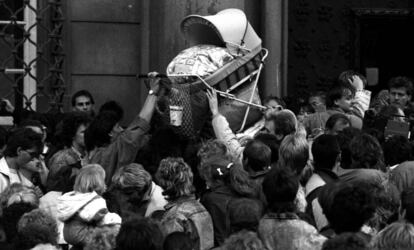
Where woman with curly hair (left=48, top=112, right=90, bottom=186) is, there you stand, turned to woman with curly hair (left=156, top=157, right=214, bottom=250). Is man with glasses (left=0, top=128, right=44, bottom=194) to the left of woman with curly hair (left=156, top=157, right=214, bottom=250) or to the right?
right

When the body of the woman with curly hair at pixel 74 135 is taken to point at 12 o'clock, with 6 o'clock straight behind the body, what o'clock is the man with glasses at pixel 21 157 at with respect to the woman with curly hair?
The man with glasses is roughly at 4 o'clock from the woman with curly hair.

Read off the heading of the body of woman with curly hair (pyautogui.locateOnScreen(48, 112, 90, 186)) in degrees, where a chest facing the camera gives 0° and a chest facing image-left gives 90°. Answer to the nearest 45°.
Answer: approximately 270°

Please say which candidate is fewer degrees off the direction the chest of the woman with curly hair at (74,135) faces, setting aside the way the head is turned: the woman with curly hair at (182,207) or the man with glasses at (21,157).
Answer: the woman with curly hair

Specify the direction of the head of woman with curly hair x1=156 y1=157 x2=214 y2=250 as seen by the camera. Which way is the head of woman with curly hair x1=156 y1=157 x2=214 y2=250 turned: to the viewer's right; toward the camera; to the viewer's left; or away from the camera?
away from the camera

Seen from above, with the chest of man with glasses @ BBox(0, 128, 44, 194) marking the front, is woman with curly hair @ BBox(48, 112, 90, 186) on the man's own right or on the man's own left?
on the man's own left
